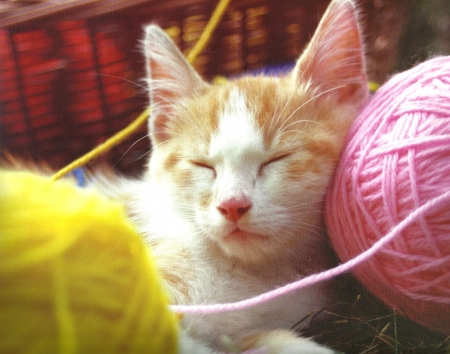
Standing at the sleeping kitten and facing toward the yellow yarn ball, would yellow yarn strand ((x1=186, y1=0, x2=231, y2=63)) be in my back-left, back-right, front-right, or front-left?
back-right

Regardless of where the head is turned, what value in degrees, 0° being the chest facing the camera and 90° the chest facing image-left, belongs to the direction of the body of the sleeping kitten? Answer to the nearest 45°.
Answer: approximately 0°

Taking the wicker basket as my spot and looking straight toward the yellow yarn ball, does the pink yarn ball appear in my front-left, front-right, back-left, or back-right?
front-left
